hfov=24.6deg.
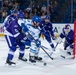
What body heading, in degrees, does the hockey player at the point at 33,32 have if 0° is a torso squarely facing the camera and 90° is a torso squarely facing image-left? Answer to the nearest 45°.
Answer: approximately 315°

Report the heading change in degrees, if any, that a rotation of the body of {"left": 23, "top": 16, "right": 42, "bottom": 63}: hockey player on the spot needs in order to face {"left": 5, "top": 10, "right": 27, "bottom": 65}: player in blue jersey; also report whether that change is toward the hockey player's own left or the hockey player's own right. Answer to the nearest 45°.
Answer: approximately 135° to the hockey player's own right

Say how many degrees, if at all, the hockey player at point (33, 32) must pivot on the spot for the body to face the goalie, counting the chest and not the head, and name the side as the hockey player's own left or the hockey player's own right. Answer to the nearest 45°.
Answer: approximately 90° to the hockey player's own left

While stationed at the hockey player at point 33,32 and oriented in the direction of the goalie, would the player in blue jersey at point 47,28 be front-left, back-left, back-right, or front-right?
front-left
